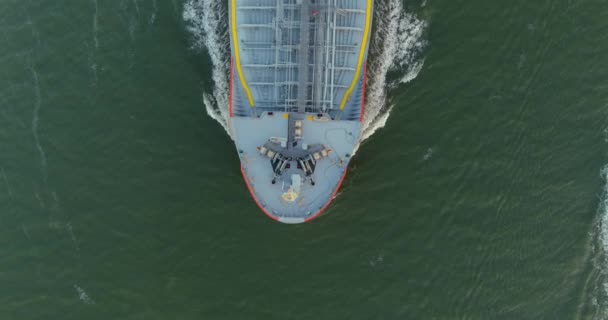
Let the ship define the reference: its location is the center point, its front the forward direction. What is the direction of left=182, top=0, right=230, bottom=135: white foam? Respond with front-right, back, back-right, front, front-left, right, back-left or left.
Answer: back-right

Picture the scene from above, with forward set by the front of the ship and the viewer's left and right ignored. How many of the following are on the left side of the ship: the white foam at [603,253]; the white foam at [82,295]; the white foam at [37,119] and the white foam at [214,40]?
1

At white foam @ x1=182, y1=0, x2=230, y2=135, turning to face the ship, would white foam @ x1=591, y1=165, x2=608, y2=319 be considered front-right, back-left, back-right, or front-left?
front-left

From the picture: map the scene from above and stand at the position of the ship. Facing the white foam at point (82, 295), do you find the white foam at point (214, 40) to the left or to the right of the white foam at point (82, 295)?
right

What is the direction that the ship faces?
toward the camera

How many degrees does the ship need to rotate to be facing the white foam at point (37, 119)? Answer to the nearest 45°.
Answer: approximately 90° to its right

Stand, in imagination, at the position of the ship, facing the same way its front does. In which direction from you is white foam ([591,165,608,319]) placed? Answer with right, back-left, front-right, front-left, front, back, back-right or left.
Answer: left

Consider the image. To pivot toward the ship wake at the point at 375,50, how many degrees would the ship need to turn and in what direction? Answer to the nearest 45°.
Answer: approximately 135° to its left
